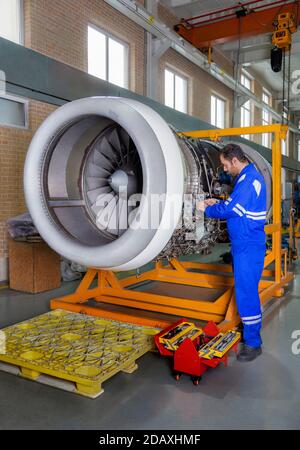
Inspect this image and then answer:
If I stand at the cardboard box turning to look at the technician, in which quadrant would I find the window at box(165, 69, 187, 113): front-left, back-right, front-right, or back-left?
back-left

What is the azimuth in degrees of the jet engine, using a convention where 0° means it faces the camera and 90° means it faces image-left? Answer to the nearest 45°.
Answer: approximately 45°

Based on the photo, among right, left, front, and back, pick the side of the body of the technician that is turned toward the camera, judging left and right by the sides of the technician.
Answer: left

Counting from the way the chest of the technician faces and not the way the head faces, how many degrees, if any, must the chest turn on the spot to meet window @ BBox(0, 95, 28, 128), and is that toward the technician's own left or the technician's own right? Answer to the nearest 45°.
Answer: approximately 45° to the technician's own right

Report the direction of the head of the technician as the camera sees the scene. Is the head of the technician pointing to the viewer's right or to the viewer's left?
to the viewer's left

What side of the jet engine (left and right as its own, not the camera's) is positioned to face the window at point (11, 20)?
right

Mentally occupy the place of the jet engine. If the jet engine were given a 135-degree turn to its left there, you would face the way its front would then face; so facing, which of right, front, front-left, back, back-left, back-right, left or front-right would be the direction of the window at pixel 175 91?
left

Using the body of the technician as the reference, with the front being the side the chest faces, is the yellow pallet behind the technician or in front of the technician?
in front

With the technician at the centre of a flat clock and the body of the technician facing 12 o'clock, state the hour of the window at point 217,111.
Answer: The window is roughly at 3 o'clock from the technician.

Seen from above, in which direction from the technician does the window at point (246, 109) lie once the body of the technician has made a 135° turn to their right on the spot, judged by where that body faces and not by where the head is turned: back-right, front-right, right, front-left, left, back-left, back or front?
front-left

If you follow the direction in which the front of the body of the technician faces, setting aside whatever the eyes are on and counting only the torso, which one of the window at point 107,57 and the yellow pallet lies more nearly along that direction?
the yellow pallet

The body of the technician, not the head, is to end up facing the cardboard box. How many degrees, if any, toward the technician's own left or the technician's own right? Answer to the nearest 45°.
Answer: approximately 45° to the technician's own right

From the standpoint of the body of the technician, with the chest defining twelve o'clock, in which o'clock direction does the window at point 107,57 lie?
The window is roughly at 2 o'clock from the technician.

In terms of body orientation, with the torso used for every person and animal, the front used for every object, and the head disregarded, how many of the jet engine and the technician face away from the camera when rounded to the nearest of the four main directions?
0
